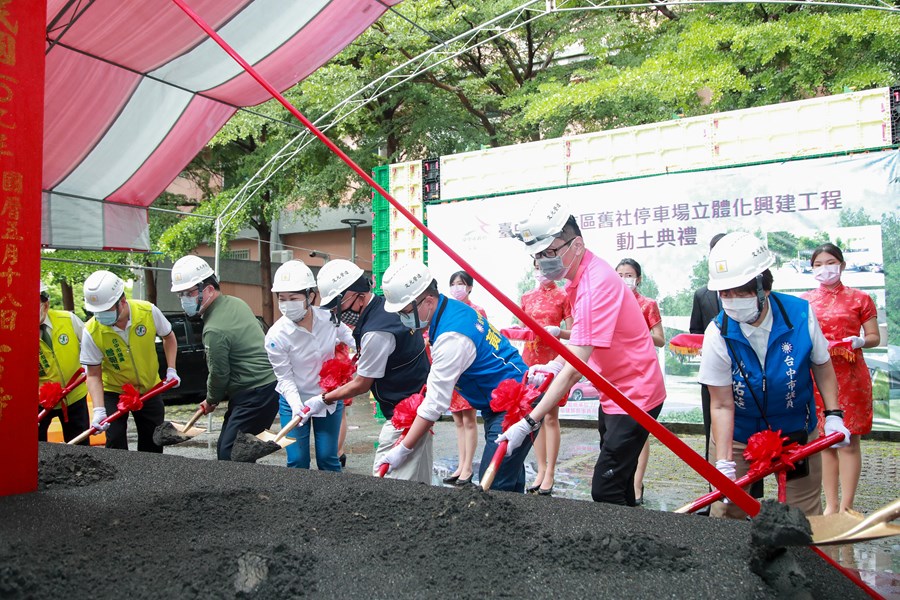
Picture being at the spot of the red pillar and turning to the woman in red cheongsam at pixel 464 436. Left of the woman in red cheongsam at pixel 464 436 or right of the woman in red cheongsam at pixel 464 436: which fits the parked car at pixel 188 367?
left

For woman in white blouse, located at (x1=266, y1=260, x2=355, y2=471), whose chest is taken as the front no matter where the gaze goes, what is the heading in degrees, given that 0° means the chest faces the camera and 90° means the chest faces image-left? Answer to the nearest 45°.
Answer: approximately 0°

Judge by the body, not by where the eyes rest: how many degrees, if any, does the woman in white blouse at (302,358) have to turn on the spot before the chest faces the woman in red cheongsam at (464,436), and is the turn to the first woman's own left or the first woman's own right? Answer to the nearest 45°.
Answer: approximately 135° to the first woman's own left

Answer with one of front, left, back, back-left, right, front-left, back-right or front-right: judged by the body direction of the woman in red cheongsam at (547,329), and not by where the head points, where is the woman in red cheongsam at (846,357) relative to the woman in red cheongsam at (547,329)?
left

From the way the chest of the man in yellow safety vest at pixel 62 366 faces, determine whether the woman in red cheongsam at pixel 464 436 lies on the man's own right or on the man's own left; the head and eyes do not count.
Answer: on the man's own left

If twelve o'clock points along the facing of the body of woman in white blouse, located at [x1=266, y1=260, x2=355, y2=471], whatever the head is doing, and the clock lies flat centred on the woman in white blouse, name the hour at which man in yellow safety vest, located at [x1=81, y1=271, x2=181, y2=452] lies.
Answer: The man in yellow safety vest is roughly at 4 o'clock from the woman in white blouse.

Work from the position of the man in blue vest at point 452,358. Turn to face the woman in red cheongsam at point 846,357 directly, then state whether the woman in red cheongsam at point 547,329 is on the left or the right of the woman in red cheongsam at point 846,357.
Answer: left

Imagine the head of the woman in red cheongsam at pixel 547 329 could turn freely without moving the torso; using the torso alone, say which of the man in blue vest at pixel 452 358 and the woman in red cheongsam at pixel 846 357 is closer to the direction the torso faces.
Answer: the man in blue vest

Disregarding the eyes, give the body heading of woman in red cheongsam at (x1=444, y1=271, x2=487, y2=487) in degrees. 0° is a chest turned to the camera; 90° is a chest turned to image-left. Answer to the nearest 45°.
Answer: approximately 45°
